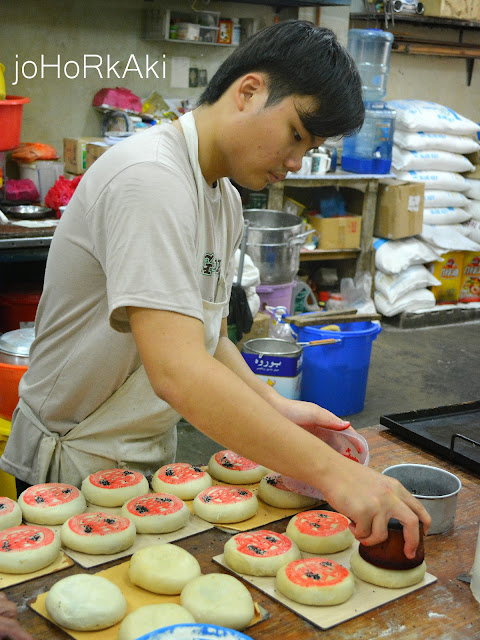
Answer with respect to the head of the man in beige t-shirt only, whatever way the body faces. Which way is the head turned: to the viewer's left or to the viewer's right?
to the viewer's right

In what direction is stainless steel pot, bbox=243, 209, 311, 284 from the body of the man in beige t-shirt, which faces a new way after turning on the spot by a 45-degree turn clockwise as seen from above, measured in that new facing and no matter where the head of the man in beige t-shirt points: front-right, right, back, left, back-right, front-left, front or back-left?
back-left

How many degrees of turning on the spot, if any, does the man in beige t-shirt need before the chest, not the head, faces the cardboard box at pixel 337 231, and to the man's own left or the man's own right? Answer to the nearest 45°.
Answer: approximately 90° to the man's own left

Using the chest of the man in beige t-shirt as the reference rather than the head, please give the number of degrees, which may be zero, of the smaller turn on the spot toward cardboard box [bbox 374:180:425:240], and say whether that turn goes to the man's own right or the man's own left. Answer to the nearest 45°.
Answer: approximately 90° to the man's own left

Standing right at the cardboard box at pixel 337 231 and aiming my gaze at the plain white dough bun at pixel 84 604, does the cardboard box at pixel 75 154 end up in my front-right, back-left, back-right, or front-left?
front-right

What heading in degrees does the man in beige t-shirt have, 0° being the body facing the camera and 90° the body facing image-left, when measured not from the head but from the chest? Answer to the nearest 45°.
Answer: approximately 270°
